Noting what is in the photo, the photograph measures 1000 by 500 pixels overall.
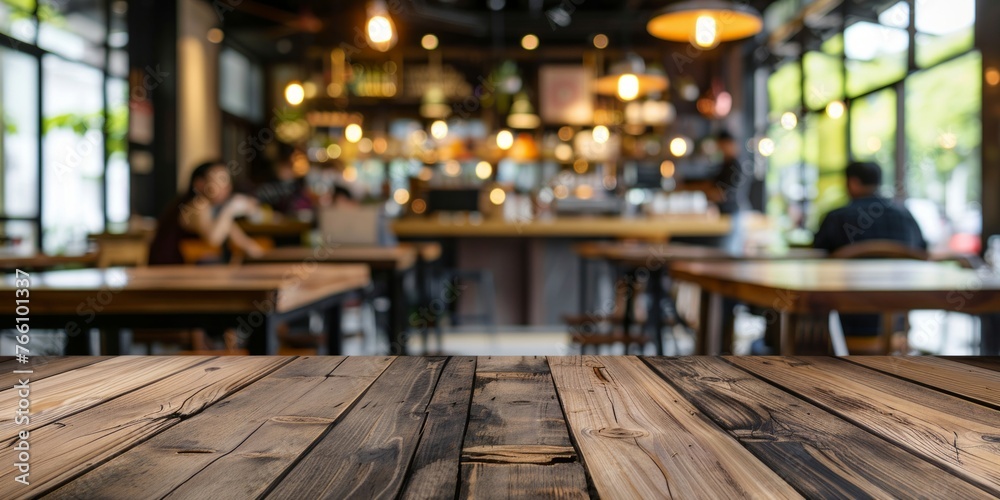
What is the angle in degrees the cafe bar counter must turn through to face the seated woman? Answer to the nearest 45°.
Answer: approximately 45° to its right

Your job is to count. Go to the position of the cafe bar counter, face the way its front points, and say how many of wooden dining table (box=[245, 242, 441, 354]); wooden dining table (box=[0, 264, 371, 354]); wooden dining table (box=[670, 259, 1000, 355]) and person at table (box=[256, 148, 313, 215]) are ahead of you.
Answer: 3

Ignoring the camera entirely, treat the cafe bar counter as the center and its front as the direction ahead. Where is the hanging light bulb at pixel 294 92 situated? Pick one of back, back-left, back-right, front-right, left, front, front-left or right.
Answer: right
